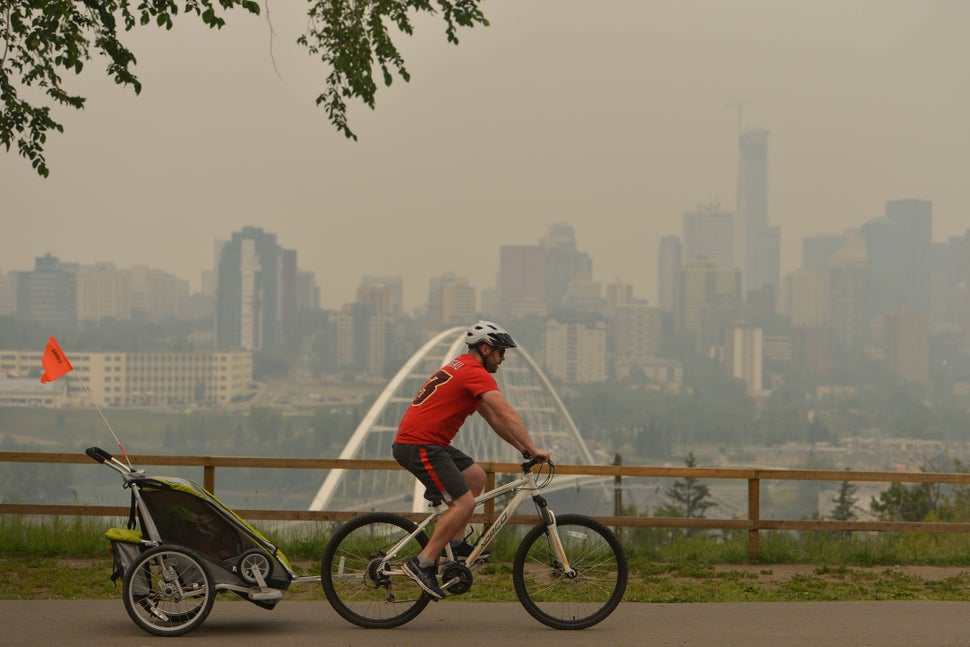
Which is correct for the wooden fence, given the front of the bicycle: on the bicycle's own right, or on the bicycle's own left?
on the bicycle's own left

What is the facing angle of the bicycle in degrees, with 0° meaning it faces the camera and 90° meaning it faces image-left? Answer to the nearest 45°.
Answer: approximately 270°

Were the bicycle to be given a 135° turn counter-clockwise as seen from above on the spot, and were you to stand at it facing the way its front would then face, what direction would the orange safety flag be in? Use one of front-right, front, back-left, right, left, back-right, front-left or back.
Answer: front-left

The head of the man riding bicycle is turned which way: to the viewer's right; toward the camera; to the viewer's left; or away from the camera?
to the viewer's right
